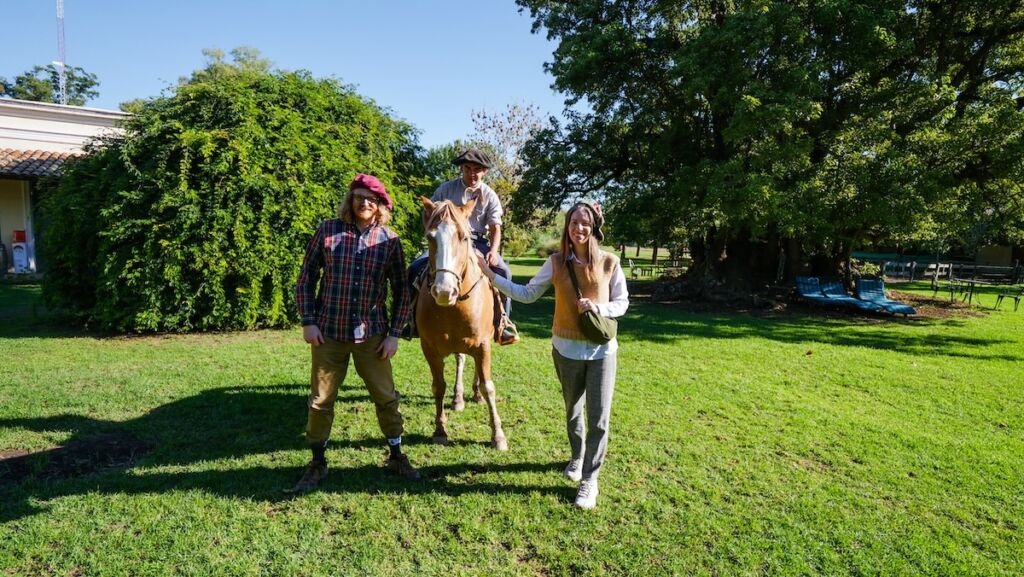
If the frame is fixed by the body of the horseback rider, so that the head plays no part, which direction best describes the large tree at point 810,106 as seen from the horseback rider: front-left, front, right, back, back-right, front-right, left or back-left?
back-left

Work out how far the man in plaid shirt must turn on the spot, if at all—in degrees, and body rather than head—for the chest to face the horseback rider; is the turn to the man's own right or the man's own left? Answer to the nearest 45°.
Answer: approximately 135° to the man's own left

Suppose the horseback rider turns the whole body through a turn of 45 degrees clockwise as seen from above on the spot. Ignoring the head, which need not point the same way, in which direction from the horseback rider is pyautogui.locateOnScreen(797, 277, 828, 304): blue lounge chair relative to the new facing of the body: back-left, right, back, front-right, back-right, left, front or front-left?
back

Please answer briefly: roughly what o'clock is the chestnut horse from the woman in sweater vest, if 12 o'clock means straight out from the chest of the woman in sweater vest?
The chestnut horse is roughly at 4 o'clock from the woman in sweater vest.

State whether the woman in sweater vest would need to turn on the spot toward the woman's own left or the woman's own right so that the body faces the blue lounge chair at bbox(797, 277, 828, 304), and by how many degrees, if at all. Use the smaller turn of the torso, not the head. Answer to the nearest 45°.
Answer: approximately 135° to the woman's own left

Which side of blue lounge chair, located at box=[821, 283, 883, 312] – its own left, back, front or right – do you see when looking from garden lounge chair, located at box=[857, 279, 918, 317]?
left

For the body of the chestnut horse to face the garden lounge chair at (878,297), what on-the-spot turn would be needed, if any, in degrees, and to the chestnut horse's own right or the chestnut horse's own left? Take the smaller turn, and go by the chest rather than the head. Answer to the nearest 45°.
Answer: approximately 135° to the chestnut horse's own left
